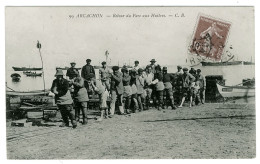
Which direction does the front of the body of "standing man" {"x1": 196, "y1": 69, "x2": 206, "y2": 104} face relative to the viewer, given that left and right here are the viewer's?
facing the viewer and to the left of the viewer

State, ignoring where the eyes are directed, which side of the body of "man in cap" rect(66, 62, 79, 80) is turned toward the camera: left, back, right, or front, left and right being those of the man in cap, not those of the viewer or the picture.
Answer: front

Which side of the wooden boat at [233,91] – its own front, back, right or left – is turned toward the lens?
left

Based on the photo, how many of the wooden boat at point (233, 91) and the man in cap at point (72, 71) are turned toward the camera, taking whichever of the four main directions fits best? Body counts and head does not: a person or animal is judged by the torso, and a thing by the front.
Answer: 1

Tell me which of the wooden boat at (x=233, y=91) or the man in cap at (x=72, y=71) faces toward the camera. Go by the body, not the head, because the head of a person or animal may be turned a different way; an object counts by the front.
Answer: the man in cap

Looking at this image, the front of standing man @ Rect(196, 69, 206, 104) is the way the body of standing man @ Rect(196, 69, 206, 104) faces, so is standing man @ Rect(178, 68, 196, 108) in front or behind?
in front

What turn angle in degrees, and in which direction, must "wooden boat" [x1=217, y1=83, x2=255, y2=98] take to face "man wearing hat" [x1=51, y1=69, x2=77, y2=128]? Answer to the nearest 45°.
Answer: approximately 45° to its left

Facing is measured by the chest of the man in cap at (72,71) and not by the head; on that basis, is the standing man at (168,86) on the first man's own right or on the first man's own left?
on the first man's own left
